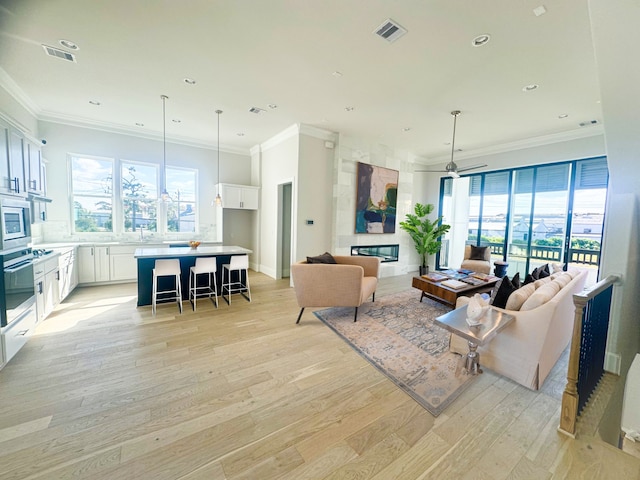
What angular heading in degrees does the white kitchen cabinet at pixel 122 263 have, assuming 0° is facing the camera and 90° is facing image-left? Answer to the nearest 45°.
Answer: approximately 0°

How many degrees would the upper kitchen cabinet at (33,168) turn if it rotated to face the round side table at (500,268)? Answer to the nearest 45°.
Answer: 0° — it already faces it

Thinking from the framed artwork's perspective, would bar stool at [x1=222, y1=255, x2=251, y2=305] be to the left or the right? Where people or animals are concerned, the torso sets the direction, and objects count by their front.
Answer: on its right

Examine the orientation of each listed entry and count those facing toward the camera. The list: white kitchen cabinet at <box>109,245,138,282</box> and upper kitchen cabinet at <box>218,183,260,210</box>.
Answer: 2

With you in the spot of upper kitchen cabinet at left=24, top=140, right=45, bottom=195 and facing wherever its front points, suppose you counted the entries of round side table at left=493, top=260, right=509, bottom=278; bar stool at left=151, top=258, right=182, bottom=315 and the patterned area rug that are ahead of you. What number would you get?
3

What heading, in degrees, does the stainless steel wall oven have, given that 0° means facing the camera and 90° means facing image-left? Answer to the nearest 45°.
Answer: approximately 315°

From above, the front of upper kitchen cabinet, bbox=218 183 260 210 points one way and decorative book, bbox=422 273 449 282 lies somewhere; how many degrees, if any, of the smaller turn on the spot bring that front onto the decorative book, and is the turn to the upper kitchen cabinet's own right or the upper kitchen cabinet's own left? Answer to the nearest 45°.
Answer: approximately 45° to the upper kitchen cabinet's own left

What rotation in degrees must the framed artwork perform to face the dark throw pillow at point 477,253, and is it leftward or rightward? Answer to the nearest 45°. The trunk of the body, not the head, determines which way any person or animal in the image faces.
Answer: approximately 45° to its left

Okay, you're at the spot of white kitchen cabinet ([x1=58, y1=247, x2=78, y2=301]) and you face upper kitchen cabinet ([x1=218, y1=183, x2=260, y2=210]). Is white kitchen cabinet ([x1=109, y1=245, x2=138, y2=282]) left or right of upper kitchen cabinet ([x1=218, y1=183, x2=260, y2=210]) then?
left

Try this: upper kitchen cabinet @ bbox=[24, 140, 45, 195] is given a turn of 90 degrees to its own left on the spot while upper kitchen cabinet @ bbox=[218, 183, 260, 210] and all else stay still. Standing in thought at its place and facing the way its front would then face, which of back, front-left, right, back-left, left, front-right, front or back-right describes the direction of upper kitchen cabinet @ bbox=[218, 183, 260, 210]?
front-right

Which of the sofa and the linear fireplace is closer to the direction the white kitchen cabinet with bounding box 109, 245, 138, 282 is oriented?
the sofa

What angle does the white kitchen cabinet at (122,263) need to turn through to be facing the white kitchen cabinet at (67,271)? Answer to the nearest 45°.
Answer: approximately 45° to its right

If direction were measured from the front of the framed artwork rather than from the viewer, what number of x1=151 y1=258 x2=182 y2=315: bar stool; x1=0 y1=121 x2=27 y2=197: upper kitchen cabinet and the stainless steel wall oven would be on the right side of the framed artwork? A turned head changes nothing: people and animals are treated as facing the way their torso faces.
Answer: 3

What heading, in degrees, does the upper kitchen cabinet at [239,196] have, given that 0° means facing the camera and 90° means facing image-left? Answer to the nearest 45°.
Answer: approximately 0°
